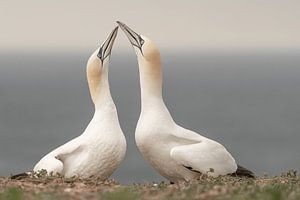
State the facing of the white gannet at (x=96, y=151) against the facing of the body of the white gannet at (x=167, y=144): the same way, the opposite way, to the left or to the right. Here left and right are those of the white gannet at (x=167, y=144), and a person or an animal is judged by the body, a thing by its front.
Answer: the opposite way

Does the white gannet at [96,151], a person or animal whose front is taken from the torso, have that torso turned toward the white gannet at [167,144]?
yes

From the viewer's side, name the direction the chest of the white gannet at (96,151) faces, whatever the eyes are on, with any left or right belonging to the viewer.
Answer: facing to the right of the viewer

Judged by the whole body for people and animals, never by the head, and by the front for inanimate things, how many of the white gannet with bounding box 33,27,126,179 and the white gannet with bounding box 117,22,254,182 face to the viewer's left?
1

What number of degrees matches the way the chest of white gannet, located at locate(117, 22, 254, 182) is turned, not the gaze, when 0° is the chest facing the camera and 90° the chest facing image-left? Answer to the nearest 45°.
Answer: approximately 90°
